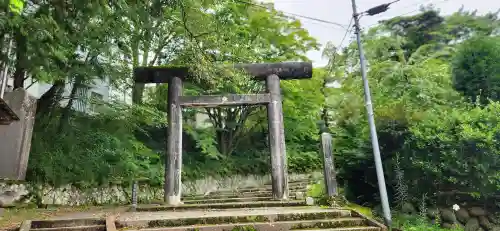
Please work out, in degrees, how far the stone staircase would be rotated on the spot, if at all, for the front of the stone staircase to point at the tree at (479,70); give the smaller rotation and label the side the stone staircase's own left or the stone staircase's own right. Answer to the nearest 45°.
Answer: approximately 90° to the stone staircase's own left

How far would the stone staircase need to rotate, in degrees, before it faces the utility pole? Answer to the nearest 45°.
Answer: approximately 90° to its left

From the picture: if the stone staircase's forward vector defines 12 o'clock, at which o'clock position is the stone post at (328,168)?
The stone post is roughly at 8 o'clock from the stone staircase.

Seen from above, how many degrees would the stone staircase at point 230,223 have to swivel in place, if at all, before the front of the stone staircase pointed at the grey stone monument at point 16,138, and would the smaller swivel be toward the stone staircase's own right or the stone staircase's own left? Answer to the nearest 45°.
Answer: approximately 90° to the stone staircase's own right

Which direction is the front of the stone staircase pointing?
toward the camera
